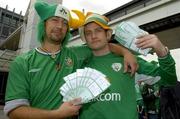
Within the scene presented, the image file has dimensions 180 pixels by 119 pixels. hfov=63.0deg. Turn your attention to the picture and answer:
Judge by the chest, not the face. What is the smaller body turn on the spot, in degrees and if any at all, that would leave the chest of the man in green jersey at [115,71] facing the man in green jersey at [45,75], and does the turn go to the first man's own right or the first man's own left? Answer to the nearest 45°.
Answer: approximately 45° to the first man's own right

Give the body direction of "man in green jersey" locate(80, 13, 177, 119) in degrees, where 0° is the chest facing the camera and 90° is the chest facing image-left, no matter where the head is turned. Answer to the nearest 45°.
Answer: approximately 0°
